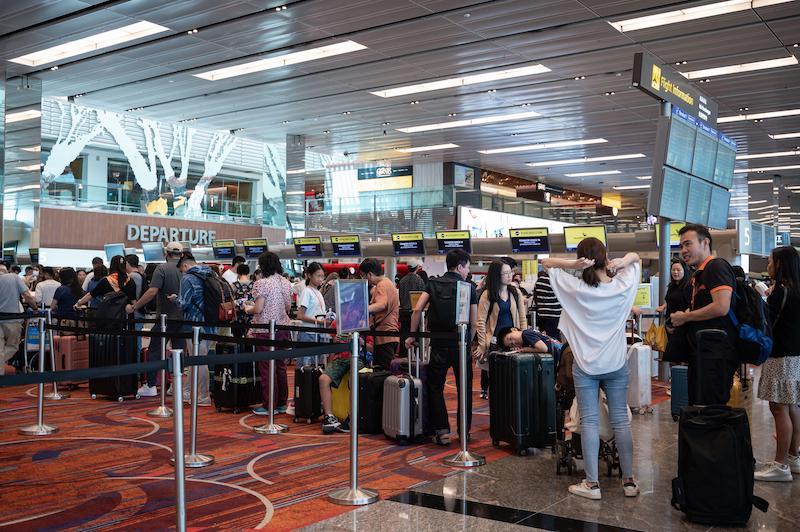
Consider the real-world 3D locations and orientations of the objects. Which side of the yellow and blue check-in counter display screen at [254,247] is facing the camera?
front

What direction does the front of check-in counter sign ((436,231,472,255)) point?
toward the camera

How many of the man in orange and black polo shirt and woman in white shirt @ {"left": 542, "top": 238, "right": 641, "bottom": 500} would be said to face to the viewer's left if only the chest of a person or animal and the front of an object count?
1

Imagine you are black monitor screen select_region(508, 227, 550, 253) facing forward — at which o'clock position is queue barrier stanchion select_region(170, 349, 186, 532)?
The queue barrier stanchion is roughly at 12 o'clock from the black monitor screen.

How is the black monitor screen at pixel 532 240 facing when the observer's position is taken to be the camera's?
facing the viewer

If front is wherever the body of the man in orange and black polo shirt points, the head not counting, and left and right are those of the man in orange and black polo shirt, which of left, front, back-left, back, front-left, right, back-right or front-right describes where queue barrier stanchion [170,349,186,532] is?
front-left

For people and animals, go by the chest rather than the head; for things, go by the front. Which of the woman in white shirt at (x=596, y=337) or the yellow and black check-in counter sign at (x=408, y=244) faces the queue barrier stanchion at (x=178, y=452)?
the yellow and black check-in counter sign

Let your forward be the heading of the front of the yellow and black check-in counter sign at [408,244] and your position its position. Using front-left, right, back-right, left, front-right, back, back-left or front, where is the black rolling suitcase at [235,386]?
front

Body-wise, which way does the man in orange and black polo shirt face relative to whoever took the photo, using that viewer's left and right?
facing to the left of the viewer

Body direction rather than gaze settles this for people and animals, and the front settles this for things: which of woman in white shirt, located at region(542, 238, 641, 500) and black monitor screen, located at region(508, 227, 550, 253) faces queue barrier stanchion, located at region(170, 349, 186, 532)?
the black monitor screen

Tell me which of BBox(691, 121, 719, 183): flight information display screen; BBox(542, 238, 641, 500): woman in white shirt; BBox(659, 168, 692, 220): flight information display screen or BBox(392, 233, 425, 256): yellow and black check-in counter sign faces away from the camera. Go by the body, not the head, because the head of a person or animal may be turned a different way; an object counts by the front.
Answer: the woman in white shirt

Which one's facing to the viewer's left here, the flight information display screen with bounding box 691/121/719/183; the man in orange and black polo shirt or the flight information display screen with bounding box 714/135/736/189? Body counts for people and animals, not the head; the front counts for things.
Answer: the man in orange and black polo shirt

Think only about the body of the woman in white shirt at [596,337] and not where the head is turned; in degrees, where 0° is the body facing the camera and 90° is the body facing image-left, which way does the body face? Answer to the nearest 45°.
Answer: approximately 180°

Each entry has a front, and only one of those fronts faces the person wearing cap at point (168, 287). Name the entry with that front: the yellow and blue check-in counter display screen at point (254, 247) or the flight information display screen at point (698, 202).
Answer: the yellow and blue check-in counter display screen

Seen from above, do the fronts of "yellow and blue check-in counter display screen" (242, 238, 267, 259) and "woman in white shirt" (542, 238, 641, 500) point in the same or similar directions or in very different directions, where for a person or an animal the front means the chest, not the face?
very different directions
